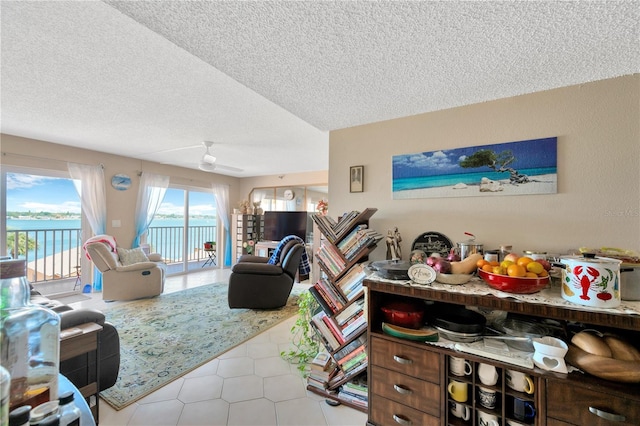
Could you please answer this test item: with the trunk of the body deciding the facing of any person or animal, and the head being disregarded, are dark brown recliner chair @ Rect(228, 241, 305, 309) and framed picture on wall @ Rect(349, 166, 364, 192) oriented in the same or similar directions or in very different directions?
same or similar directions

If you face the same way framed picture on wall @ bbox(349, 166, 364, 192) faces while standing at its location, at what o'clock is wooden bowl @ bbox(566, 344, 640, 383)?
The wooden bowl is roughly at 9 o'clock from the framed picture on wall.

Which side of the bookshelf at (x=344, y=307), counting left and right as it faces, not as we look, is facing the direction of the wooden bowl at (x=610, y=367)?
left

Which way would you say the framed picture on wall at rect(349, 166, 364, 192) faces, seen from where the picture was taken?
facing the viewer and to the left of the viewer

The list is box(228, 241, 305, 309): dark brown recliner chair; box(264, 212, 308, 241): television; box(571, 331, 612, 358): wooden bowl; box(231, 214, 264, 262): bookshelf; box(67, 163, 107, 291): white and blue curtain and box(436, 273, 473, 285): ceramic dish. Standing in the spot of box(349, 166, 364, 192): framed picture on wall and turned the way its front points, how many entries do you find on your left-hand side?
2

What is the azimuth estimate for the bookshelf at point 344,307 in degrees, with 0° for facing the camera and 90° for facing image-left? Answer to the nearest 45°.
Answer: approximately 45°

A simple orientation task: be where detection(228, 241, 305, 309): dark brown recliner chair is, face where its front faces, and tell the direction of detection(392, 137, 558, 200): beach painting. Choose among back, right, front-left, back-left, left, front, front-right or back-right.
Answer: back-left

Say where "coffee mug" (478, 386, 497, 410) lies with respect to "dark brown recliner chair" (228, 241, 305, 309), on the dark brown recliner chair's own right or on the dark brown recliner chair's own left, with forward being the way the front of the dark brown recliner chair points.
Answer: on the dark brown recliner chair's own left

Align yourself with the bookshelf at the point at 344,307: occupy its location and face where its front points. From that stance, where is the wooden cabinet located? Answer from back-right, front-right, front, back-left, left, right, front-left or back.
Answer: left

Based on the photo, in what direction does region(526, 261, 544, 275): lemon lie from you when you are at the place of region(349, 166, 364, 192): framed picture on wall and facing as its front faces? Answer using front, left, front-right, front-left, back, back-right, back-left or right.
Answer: left

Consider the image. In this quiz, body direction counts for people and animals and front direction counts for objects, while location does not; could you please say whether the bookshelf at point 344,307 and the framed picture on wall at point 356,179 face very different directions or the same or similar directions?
same or similar directions

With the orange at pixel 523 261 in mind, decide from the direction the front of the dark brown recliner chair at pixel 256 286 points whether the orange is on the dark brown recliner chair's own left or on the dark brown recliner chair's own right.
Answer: on the dark brown recliner chair's own left

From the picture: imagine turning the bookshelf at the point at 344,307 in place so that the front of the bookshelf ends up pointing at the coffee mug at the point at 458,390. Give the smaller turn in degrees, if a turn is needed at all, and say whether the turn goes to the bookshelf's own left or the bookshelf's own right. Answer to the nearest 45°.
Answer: approximately 90° to the bookshelf's own left
